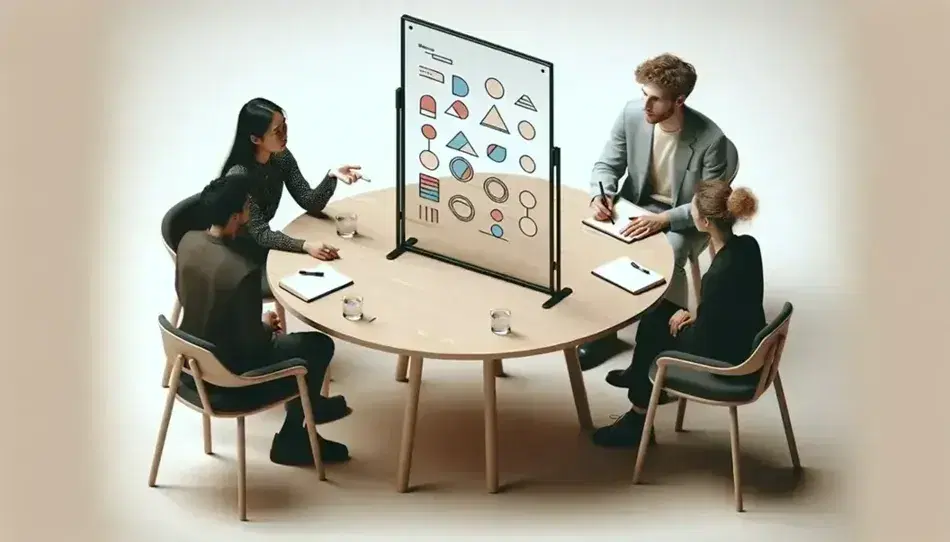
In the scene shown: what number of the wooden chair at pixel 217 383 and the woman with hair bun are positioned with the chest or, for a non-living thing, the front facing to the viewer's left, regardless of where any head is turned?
1

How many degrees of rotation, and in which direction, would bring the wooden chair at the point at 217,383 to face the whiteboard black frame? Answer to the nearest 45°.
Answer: approximately 45° to its right

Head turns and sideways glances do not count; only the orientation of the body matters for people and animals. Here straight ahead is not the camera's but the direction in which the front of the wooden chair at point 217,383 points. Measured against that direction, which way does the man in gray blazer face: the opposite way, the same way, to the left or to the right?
the opposite way

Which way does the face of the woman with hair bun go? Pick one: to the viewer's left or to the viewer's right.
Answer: to the viewer's left

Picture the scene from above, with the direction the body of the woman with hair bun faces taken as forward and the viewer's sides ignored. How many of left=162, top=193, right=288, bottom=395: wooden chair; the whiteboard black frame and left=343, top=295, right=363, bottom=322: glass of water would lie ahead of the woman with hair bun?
3

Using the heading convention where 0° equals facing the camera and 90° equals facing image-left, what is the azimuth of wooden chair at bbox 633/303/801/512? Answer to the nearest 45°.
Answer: approximately 135°

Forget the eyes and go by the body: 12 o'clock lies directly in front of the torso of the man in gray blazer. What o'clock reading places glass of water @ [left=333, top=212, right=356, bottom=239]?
The glass of water is roughly at 1 o'clock from the man in gray blazer.

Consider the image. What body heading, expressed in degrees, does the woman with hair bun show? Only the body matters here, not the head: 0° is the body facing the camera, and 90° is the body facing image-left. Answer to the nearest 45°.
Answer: approximately 90°

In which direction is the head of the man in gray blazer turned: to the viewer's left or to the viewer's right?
to the viewer's left

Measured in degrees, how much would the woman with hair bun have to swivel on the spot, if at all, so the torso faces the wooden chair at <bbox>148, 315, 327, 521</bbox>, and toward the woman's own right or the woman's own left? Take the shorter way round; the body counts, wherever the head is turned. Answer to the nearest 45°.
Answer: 0° — they already face it

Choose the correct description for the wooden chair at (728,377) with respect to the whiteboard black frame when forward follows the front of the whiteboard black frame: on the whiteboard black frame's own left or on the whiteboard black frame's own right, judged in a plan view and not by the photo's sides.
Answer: on the whiteboard black frame's own left
